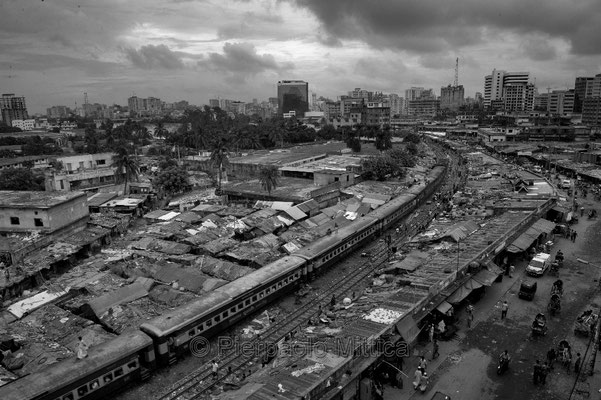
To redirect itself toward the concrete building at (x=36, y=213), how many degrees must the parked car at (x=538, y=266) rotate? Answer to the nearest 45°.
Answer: approximately 45° to its right

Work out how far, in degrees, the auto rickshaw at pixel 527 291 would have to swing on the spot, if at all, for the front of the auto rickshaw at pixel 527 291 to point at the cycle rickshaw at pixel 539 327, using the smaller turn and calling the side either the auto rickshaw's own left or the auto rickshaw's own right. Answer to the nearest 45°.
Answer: approximately 45° to the auto rickshaw's own left

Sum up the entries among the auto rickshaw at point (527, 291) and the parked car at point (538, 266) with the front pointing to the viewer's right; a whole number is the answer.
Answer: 0

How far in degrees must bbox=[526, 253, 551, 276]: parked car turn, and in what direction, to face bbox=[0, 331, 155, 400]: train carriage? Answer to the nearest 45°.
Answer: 0° — it already faces it

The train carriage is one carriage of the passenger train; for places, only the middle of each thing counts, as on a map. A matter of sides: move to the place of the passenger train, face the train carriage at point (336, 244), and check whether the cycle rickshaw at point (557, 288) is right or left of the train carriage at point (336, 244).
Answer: right

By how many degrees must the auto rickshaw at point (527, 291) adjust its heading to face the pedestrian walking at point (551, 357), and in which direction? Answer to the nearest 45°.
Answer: approximately 45° to its left

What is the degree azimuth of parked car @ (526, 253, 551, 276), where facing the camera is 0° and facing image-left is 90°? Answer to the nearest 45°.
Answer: approximately 45°

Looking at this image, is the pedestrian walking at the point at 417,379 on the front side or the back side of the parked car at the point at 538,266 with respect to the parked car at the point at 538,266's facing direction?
on the front side
